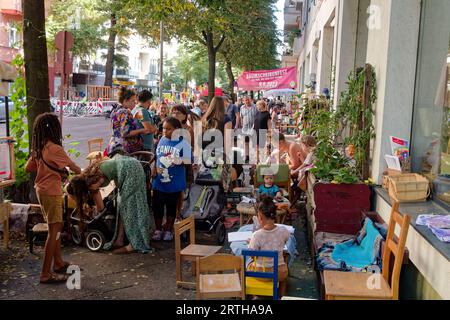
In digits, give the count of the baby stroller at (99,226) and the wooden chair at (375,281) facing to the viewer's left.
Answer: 2

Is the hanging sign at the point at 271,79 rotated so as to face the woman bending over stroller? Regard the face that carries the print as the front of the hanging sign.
yes

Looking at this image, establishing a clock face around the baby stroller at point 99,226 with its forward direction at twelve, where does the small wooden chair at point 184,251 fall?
The small wooden chair is roughly at 8 o'clock from the baby stroller.

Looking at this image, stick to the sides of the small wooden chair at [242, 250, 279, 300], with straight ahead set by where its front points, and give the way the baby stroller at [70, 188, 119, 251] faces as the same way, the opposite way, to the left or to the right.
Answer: to the left

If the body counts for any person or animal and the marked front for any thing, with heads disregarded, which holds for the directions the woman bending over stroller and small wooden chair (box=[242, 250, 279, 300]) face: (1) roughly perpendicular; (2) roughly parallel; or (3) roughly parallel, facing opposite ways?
roughly perpendicular

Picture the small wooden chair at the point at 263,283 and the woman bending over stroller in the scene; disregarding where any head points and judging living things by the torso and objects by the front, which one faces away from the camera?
the small wooden chair

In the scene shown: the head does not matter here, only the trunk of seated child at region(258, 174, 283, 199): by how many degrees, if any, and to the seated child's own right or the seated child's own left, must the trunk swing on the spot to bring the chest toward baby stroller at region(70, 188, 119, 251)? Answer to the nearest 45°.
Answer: approximately 45° to the seated child's own right

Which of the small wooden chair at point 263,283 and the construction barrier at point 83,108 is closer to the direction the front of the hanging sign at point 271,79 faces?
the small wooden chair

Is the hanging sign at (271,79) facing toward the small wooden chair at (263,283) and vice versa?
yes

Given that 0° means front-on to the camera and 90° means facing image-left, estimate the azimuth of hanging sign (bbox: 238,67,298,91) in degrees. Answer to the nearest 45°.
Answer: approximately 0°

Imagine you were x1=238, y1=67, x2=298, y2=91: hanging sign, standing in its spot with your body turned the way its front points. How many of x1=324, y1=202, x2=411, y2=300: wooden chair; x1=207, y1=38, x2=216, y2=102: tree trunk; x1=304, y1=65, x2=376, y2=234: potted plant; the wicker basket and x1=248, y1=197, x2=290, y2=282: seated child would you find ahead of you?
4

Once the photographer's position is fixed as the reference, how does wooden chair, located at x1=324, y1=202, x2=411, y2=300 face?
facing to the left of the viewer

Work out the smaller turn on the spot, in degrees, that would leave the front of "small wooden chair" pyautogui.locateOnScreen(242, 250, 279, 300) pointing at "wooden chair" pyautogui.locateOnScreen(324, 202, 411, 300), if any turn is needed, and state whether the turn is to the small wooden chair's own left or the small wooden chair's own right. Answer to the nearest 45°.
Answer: approximately 135° to the small wooden chair's own right

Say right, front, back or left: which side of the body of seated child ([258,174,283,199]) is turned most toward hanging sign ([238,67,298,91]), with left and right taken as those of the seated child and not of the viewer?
back

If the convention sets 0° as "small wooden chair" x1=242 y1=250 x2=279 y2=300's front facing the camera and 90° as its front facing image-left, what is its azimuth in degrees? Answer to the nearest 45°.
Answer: approximately 180°

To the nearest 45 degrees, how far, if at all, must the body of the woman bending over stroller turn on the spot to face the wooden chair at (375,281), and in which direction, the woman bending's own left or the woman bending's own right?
approximately 135° to the woman bending's own left

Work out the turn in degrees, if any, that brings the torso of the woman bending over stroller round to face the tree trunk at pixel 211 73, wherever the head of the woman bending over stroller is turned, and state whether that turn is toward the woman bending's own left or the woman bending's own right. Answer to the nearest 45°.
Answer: approximately 90° to the woman bending's own right

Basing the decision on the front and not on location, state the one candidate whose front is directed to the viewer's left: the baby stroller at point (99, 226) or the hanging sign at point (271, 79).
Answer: the baby stroller
